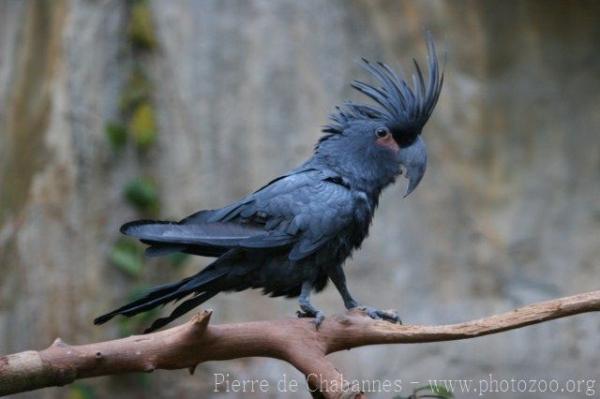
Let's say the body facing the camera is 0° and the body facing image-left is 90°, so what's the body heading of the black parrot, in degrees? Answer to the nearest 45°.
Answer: approximately 270°

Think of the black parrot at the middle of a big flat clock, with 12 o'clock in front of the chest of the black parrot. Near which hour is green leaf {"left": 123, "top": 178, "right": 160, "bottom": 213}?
The green leaf is roughly at 8 o'clock from the black parrot.

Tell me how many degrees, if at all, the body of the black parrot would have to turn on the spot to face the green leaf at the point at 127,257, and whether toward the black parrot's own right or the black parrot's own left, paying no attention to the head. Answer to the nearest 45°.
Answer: approximately 135° to the black parrot's own left
